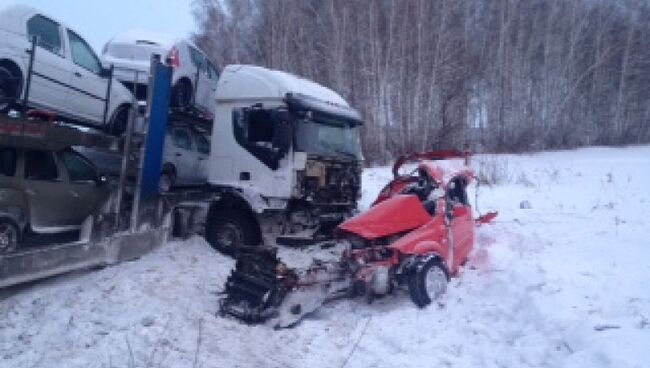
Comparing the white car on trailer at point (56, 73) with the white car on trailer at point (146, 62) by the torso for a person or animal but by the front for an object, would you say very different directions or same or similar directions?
same or similar directions

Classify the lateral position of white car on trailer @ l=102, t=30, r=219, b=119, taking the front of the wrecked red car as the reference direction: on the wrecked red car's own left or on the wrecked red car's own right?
on the wrecked red car's own right

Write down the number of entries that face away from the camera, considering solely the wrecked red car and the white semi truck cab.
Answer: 0

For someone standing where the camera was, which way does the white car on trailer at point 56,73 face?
facing away from the viewer and to the right of the viewer

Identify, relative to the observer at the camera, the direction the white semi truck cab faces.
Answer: facing the viewer and to the right of the viewer

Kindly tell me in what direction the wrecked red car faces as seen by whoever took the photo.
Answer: facing the viewer and to the left of the viewer
